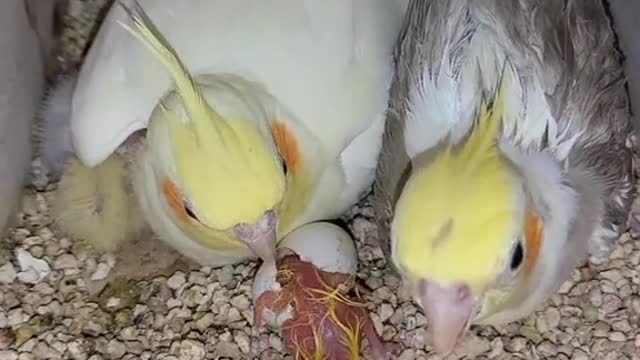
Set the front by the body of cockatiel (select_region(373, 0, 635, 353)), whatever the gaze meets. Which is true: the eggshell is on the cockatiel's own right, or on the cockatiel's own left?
on the cockatiel's own right

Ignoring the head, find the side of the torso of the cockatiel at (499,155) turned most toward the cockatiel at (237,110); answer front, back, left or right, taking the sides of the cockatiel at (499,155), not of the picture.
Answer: right

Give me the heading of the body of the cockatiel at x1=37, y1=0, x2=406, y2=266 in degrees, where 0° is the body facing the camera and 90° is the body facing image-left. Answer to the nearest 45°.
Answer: approximately 0°

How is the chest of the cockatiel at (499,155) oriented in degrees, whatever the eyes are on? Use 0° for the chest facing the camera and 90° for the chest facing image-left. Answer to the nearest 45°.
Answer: approximately 0°

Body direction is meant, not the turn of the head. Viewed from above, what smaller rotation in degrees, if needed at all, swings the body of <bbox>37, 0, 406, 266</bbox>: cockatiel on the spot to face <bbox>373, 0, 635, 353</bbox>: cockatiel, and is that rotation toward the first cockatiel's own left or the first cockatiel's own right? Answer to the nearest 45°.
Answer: approximately 45° to the first cockatiel's own left

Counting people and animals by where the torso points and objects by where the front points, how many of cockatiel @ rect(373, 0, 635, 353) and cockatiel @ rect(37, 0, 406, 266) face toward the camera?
2
